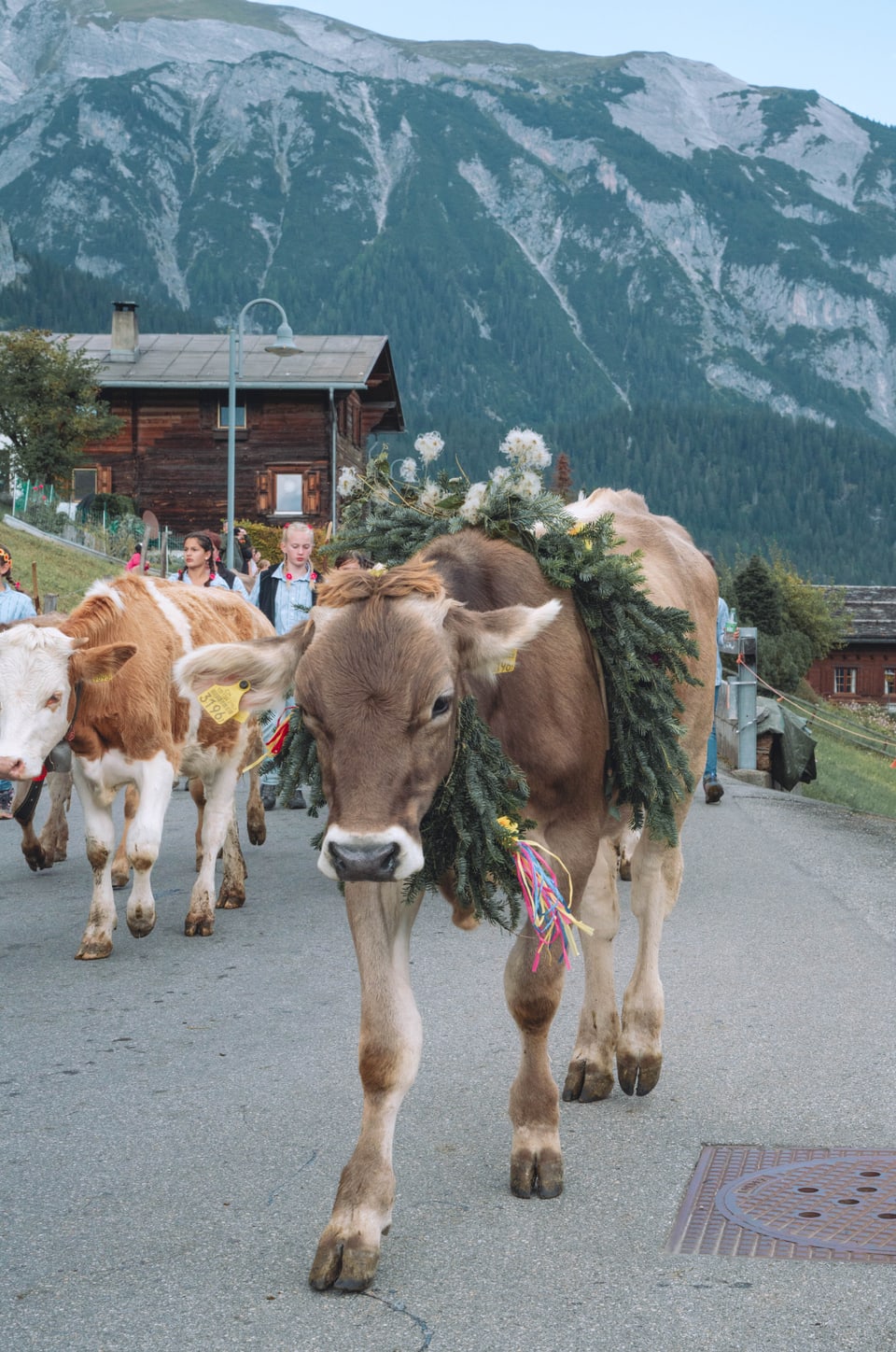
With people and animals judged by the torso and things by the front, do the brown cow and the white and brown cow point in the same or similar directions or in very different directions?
same or similar directions

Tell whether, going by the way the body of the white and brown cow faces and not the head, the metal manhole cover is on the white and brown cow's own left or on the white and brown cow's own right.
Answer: on the white and brown cow's own left

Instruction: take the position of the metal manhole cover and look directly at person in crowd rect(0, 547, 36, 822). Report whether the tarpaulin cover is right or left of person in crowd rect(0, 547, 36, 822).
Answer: right

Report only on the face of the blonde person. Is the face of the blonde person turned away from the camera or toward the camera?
toward the camera

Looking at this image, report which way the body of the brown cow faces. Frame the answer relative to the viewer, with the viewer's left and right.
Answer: facing the viewer and to the left of the viewer

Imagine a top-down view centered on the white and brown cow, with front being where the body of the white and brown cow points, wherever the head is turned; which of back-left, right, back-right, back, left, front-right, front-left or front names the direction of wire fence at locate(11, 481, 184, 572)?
back-right

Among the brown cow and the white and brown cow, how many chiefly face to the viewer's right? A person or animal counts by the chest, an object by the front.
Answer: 0

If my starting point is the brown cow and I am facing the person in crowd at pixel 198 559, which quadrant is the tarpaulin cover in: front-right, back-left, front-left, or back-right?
front-right

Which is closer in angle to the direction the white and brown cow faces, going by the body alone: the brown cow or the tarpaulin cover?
the brown cow

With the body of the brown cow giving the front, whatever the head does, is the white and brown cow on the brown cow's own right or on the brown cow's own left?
on the brown cow's own right

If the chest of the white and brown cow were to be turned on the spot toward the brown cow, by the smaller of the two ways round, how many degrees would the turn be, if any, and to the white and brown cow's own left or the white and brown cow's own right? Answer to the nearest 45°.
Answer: approximately 45° to the white and brown cow's own left

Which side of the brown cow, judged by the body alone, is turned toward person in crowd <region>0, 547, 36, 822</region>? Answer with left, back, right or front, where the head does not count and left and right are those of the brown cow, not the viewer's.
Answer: right

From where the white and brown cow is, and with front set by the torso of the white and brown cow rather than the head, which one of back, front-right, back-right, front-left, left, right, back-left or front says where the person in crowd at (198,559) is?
back-right
